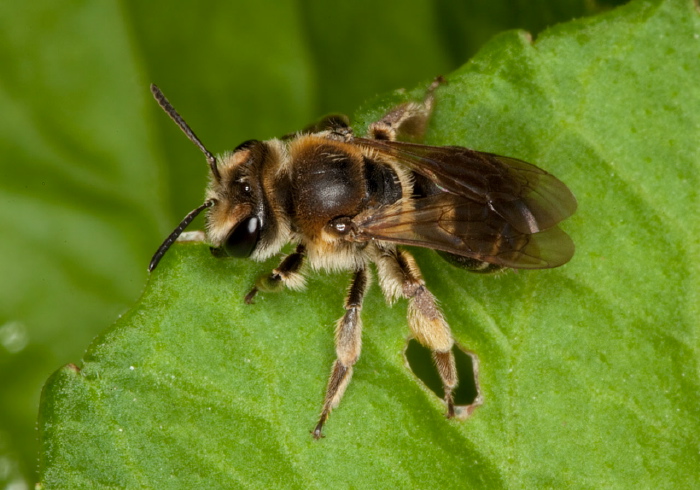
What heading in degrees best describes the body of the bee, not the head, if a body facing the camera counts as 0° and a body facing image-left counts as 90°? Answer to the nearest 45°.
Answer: approximately 90°
